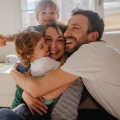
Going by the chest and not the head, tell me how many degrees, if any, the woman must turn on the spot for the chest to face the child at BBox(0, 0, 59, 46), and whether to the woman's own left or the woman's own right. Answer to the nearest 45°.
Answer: approximately 135° to the woman's own right

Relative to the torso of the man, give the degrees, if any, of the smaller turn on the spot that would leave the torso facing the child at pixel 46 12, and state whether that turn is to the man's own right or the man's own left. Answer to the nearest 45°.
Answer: approximately 90° to the man's own right

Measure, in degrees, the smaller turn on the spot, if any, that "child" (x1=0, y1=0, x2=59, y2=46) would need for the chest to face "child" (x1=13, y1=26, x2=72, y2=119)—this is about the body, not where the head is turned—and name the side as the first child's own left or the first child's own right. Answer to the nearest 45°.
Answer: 0° — they already face them

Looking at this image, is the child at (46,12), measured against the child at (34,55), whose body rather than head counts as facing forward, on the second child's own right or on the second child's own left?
on the second child's own left
